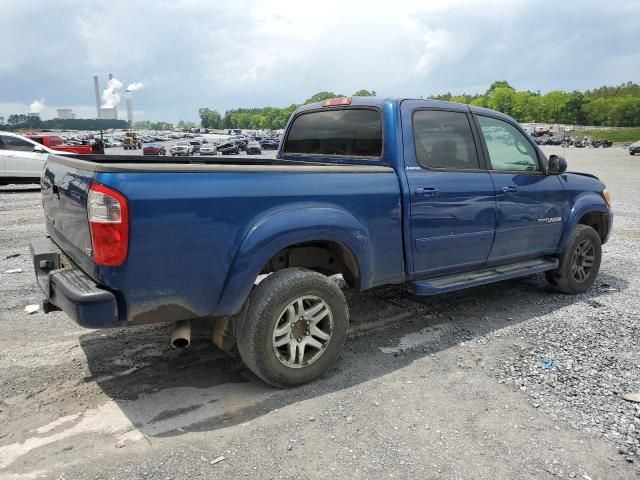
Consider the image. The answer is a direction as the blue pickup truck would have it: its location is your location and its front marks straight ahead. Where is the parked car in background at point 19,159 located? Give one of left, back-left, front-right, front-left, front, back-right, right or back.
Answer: left

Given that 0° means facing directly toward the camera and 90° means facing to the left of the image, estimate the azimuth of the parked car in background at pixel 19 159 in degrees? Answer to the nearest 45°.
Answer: approximately 270°

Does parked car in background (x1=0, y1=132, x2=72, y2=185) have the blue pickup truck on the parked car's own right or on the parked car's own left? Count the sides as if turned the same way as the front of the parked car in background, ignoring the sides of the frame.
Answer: on the parked car's own right

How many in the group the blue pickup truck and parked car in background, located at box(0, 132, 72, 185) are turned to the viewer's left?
0

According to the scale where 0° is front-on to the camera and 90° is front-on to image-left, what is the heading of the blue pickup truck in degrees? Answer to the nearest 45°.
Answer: approximately 225°
